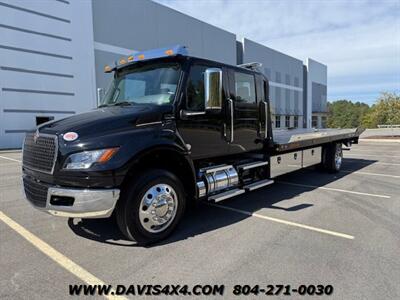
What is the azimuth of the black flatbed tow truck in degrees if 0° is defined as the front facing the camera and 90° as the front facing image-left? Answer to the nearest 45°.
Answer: approximately 45°
